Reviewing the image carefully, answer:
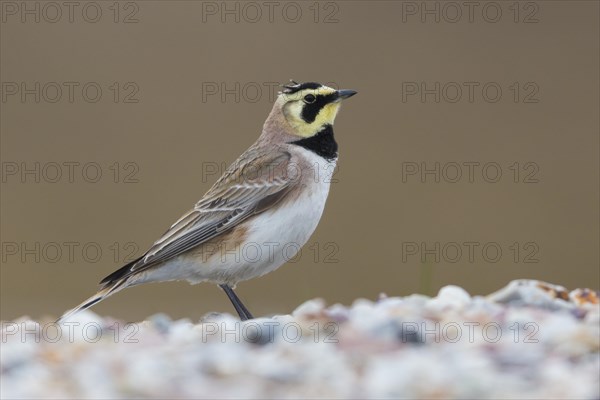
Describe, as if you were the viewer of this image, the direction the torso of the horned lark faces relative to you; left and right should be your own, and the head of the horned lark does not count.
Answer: facing to the right of the viewer
